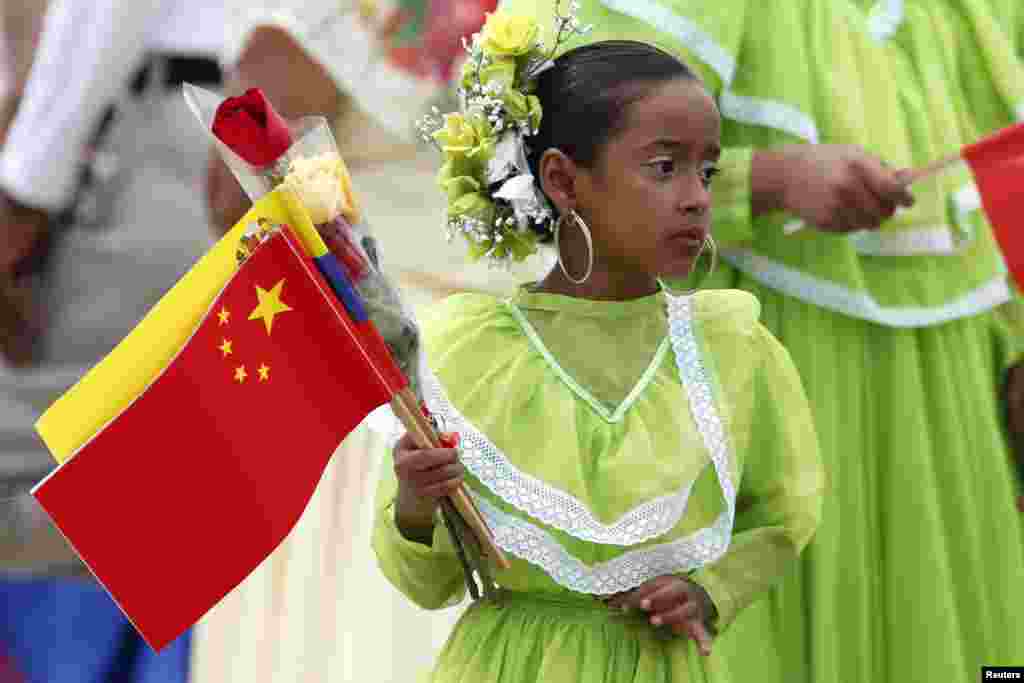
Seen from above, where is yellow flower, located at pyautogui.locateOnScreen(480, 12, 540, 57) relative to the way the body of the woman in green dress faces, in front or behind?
in front

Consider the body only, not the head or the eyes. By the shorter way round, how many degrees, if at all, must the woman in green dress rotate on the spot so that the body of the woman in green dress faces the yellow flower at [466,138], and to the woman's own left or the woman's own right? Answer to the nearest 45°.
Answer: approximately 45° to the woman's own right

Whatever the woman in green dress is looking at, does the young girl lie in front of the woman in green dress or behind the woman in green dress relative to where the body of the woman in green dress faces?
in front

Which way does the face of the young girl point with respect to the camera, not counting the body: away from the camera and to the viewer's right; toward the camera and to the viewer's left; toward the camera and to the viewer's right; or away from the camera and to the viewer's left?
toward the camera and to the viewer's right

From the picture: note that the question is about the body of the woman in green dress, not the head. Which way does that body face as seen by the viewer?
toward the camera

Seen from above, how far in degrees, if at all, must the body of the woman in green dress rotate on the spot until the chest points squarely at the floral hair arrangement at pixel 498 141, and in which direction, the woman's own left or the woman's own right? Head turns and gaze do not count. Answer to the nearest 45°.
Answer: approximately 45° to the woman's own right

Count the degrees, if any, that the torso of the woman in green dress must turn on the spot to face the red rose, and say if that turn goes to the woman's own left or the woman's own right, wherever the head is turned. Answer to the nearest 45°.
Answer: approximately 45° to the woman's own right
